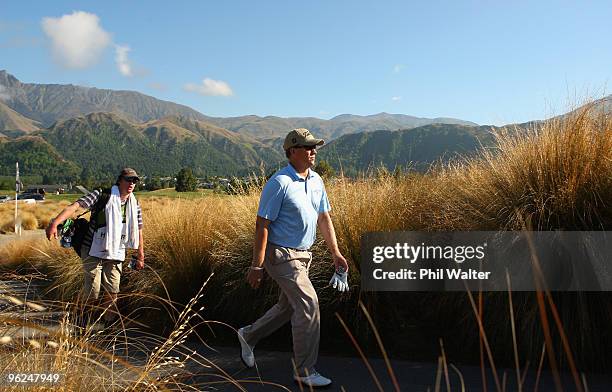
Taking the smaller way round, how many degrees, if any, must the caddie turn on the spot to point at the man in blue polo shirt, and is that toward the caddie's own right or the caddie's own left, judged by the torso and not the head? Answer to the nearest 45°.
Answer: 0° — they already face them

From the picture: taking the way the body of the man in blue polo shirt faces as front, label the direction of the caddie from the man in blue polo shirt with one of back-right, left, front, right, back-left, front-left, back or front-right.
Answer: back

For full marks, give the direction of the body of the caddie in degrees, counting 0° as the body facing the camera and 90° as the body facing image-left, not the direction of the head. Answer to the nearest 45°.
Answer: approximately 315°

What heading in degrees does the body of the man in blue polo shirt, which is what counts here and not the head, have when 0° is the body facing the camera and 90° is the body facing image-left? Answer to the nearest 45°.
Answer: approximately 315°
